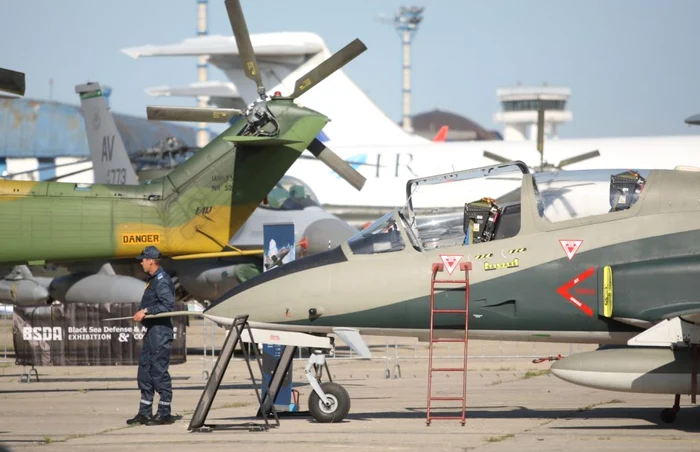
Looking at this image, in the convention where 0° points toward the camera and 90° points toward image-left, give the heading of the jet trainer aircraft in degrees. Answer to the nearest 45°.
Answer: approximately 90°

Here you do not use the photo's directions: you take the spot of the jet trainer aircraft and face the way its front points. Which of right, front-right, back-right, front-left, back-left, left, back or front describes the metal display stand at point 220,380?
front

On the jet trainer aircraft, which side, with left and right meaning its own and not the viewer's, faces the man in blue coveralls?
front
